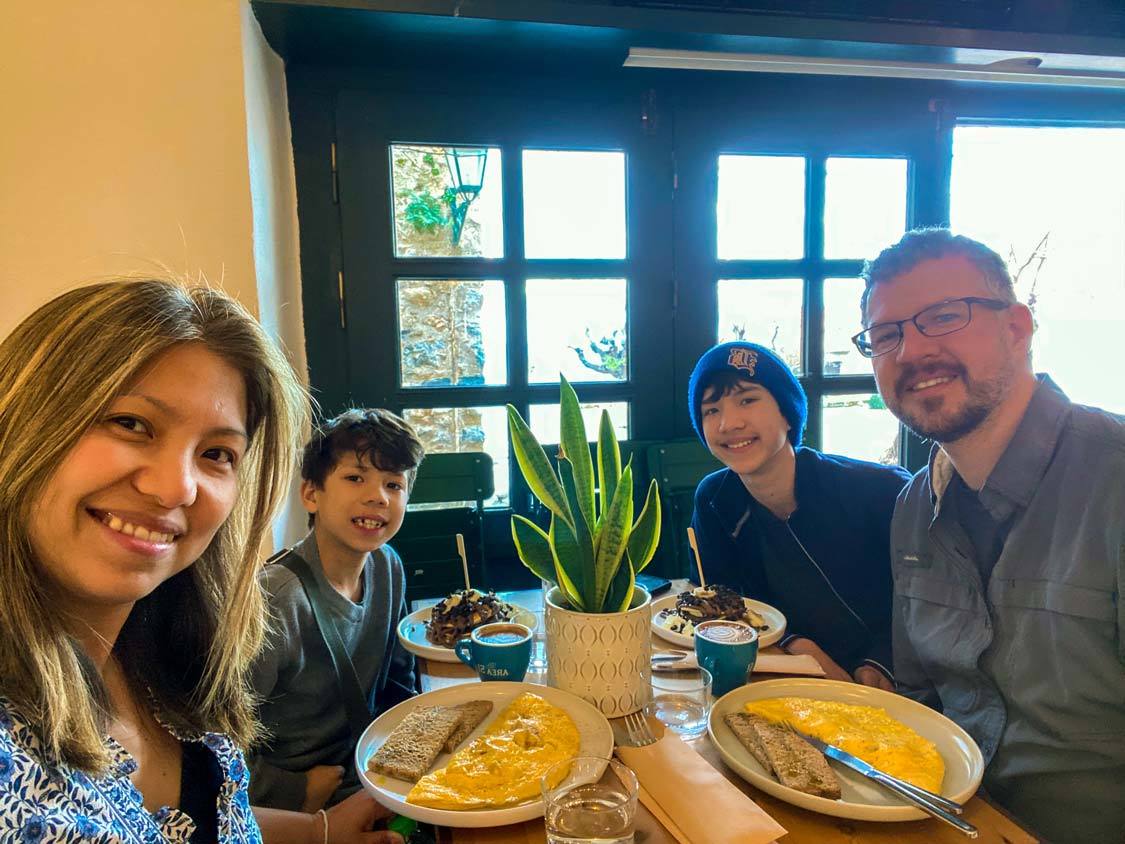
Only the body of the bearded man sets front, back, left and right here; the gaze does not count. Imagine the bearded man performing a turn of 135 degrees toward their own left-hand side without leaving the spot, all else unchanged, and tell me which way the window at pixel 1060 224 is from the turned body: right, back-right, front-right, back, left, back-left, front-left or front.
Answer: left

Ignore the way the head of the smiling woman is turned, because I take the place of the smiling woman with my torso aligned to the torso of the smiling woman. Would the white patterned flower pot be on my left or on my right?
on my left

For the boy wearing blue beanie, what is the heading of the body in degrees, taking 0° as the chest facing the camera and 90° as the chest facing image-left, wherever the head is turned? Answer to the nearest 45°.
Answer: approximately 45°

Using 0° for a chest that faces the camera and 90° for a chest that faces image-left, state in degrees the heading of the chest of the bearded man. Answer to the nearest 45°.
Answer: approximately 45°

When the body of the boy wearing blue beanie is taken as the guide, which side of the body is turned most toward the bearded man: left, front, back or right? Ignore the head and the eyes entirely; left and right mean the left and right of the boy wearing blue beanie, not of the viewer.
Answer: left

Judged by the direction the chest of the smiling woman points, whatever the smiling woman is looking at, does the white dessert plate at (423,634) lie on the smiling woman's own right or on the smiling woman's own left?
on the smiling woman's own left
